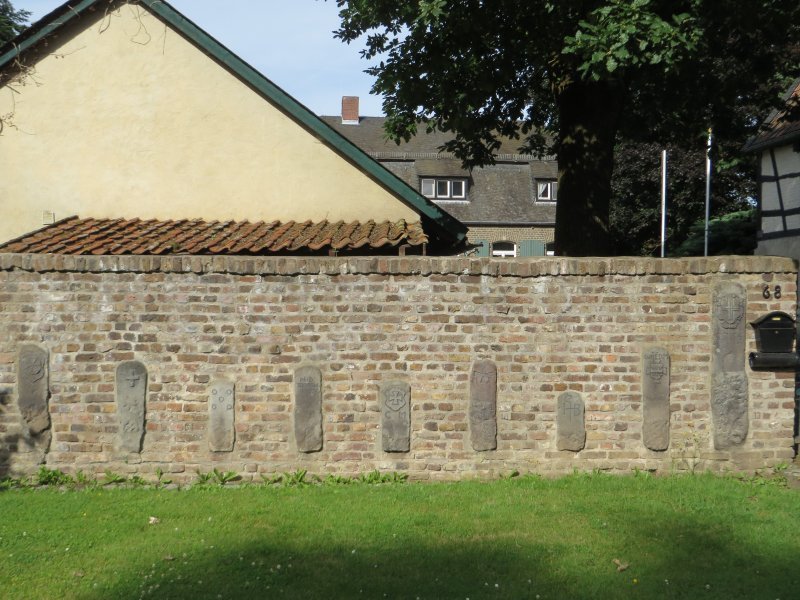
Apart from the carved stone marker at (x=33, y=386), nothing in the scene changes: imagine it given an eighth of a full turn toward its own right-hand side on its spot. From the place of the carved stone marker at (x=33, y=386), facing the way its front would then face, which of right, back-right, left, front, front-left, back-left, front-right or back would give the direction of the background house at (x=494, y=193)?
back

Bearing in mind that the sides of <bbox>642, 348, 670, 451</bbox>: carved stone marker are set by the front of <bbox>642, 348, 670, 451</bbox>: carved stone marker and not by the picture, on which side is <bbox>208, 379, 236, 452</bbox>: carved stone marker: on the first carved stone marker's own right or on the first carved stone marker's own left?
on the first carved stone marker's own right

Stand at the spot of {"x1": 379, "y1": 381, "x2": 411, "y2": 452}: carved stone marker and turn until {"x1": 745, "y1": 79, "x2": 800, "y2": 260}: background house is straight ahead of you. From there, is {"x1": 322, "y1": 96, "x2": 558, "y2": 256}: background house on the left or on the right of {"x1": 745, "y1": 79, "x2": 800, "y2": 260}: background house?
left

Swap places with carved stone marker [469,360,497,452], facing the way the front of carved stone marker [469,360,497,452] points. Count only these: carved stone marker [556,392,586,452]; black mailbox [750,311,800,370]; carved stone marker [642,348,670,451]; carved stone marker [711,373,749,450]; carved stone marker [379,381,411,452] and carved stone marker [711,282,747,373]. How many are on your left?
5

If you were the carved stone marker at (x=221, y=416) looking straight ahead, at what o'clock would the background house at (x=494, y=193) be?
The background house is roughly at 7 o'clock from the carved stone marker.

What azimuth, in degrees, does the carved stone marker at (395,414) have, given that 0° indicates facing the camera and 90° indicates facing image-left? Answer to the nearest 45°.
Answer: approximately 0°

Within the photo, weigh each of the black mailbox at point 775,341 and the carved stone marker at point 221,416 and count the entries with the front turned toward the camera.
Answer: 2

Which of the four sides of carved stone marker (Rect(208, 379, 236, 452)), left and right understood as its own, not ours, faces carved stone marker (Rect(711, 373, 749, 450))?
left

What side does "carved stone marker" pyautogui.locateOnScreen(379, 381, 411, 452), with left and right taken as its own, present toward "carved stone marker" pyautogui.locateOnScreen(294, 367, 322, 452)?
right

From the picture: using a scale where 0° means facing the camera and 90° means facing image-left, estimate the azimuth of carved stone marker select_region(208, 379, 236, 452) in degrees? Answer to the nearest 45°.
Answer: approximately 0°
